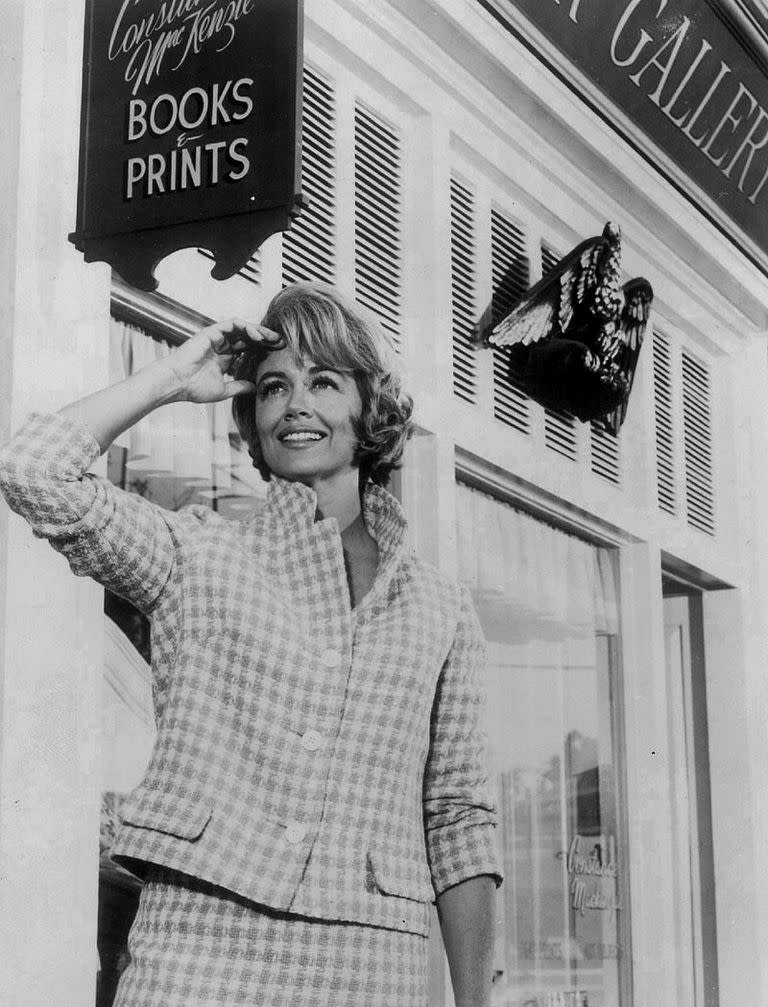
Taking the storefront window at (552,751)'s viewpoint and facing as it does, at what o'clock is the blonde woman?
The blonde woman is roughly at 2 o'clock from the storefront window.

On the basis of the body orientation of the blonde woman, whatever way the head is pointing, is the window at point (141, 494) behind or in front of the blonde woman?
behind

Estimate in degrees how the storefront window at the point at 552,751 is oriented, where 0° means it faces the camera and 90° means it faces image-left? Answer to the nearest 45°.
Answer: approximately 315°

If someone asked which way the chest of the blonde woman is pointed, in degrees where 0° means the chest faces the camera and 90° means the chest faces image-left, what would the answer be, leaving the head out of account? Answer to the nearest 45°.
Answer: approximately 0°

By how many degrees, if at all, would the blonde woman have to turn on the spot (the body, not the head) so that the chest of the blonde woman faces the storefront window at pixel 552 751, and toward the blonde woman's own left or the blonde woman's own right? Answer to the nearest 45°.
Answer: approximately 180°

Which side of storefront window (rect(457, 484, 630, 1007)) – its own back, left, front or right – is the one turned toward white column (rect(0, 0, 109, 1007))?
right

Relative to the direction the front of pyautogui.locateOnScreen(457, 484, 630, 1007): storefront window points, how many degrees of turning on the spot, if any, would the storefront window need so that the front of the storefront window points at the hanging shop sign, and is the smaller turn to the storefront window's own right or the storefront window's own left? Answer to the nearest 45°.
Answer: approximately 45° to the storefront window's own right
